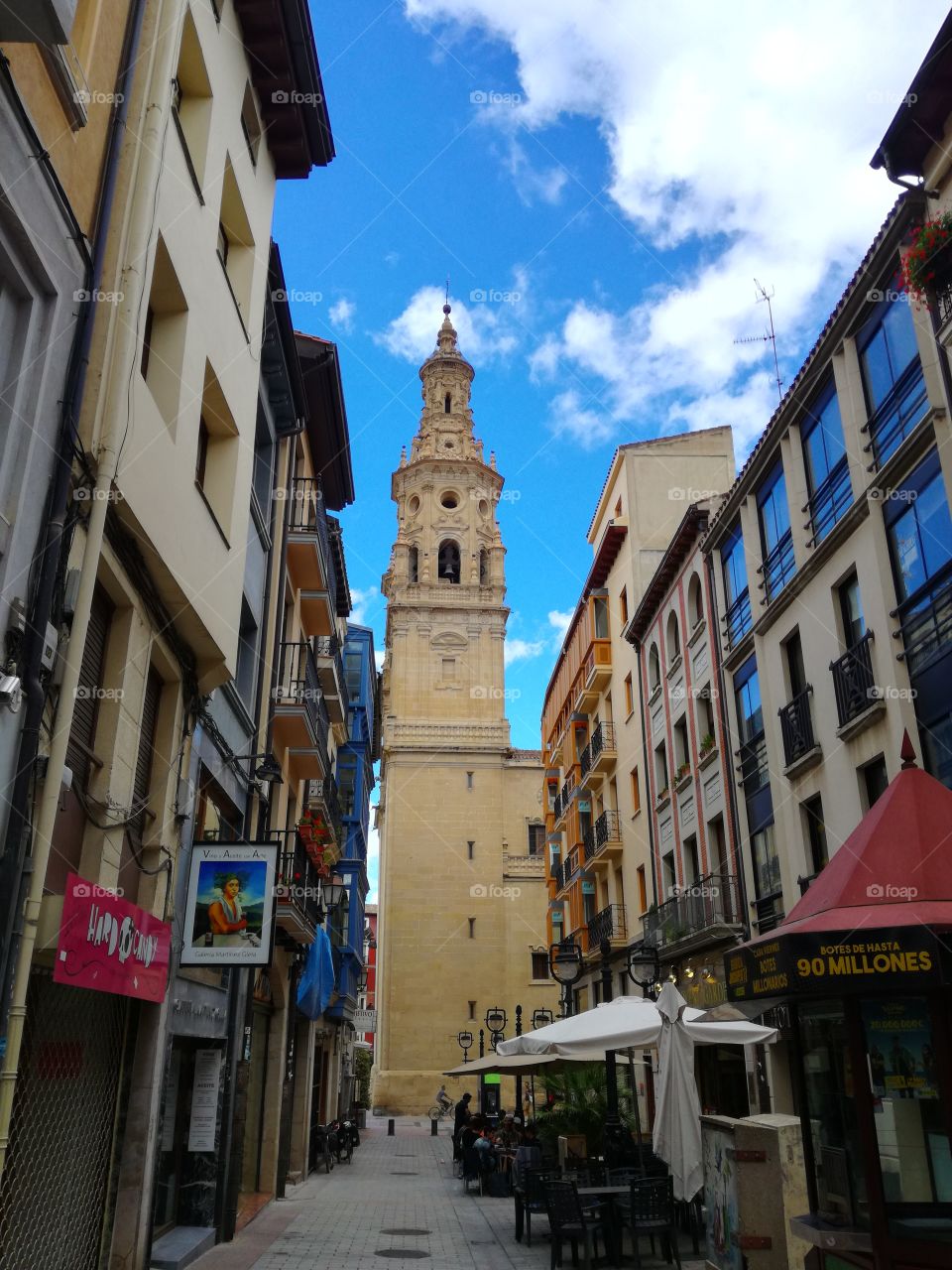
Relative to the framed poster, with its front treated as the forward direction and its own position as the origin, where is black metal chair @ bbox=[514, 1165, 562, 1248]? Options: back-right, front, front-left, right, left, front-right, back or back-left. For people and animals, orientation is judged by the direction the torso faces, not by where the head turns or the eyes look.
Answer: back-left

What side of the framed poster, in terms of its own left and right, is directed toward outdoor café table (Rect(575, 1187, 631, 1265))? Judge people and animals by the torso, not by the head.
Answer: left

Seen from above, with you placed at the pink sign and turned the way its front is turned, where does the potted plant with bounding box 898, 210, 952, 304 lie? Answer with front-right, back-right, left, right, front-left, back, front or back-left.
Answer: front-left

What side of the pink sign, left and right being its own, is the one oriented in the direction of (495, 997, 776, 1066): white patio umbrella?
left

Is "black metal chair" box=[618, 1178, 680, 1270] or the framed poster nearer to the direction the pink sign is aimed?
the black metal chair

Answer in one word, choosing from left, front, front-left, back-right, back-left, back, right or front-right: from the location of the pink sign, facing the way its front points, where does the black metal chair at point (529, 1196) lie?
left

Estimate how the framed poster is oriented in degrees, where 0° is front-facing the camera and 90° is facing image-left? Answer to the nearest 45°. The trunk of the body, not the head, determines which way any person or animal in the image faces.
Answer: approximately 0°

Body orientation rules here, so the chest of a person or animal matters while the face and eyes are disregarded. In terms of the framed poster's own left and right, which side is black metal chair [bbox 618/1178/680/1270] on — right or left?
on its left
